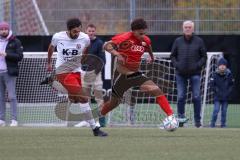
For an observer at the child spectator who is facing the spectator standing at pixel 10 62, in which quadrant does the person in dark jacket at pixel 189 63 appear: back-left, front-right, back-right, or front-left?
front-left

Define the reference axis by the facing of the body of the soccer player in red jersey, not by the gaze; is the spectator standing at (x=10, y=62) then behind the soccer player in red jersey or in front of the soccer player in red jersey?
behind

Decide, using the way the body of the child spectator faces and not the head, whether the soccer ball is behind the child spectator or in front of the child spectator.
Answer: in front

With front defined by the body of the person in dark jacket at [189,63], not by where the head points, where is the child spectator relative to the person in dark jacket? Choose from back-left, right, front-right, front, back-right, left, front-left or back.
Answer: back-left

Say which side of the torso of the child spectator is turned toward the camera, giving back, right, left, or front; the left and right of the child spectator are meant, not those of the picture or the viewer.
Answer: front

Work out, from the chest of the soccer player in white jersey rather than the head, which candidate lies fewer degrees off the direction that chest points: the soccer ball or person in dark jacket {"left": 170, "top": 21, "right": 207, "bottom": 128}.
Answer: the soccer ball

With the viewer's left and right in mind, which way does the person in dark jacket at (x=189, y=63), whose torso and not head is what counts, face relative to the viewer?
facing the viewer

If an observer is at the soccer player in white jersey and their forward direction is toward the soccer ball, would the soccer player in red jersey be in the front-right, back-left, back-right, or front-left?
front-left

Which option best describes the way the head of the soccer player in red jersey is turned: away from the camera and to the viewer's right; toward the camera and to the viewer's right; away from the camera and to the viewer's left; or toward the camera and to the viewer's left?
toward the camera and to the viewer's right

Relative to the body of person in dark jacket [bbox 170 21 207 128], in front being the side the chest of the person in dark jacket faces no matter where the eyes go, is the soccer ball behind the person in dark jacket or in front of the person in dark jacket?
in front

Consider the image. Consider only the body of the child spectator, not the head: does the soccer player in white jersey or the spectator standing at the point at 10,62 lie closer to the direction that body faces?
the soccer player in white jersey

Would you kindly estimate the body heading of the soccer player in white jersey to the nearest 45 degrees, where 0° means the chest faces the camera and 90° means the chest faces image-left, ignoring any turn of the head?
approximately 315°

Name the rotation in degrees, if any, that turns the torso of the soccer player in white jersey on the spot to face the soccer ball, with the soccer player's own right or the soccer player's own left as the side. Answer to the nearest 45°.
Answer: approximately 45° to the soccer player's own left

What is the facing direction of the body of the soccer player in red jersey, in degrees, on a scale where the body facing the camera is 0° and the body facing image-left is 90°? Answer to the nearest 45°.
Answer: approximately 315°

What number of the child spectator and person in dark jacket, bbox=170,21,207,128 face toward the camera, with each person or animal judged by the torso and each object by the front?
2

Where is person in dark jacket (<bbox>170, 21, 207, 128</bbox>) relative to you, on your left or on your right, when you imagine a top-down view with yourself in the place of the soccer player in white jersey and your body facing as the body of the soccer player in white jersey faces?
on your left

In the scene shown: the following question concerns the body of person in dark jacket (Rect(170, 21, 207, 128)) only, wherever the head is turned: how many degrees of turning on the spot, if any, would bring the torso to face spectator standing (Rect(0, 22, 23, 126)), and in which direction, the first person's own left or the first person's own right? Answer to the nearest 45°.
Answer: approximately 90° to the first person's own right

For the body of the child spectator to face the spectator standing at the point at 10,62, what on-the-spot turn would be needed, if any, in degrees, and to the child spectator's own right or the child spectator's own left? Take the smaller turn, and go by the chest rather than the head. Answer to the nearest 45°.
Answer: approximately 90° to the child spectator's own right
